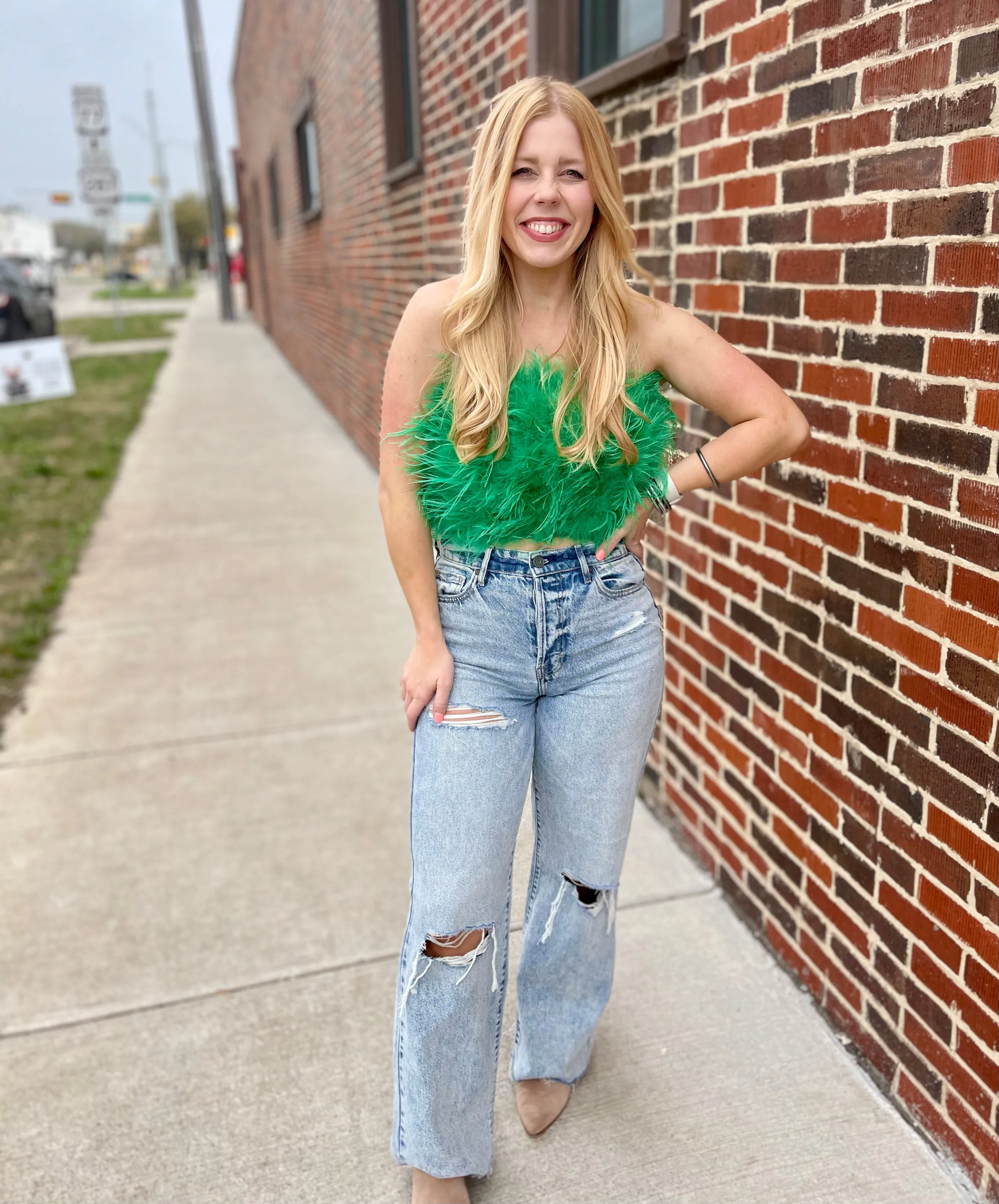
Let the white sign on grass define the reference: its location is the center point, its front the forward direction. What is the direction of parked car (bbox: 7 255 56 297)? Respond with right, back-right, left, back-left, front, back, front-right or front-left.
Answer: back

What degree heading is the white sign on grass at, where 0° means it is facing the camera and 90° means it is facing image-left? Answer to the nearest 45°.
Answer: approximately 0°

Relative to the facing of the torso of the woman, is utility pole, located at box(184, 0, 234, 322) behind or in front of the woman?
behind

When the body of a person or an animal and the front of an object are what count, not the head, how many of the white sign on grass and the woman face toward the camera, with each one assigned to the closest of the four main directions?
2

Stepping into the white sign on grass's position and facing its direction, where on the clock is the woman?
The woman is roughly at 12 o'clock from the white sign on grass.

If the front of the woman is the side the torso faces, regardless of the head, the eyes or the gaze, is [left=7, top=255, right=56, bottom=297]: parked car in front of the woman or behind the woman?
behind

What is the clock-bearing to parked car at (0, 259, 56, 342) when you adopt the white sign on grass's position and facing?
The parked car is roughly at 6 o'clock from the white sign on grass.

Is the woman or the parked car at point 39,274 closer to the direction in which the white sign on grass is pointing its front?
the woman

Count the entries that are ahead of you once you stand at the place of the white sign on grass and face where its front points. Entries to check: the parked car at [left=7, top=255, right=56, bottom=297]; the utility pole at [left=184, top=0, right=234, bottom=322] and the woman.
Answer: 1
